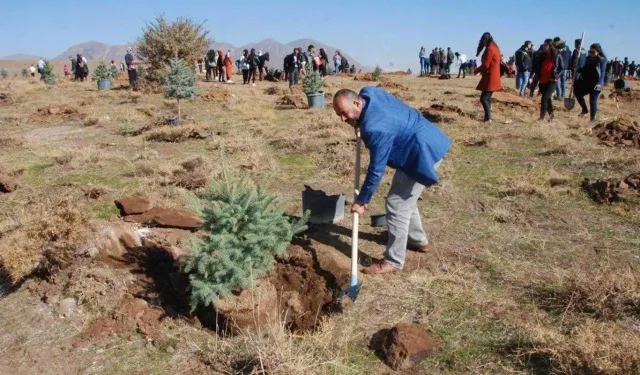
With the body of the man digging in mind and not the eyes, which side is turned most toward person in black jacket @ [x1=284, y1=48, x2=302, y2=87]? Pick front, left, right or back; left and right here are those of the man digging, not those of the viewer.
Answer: right

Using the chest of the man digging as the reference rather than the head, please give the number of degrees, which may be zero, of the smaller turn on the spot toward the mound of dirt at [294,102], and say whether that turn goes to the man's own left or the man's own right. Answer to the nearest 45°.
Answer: approximately 90° to the man's own right

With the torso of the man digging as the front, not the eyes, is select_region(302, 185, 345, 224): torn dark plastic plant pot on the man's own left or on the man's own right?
on the man's own right

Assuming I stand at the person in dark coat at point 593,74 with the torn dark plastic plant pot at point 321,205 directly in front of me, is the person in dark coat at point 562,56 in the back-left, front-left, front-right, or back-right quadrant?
back-right

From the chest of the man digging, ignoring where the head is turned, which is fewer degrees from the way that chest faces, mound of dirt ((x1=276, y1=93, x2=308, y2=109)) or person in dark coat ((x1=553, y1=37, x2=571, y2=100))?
the mound of dirt

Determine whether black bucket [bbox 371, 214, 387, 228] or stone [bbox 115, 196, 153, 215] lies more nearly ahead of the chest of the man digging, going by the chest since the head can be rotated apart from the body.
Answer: the stone

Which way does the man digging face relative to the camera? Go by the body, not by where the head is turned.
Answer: to the viewer's left

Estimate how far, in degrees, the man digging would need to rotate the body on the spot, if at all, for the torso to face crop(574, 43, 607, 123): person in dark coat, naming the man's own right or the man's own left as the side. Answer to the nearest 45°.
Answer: approximately 135° to the man's own right

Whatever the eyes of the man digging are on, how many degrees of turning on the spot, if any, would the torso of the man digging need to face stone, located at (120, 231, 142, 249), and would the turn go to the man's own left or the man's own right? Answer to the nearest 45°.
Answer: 0° — they already face it
